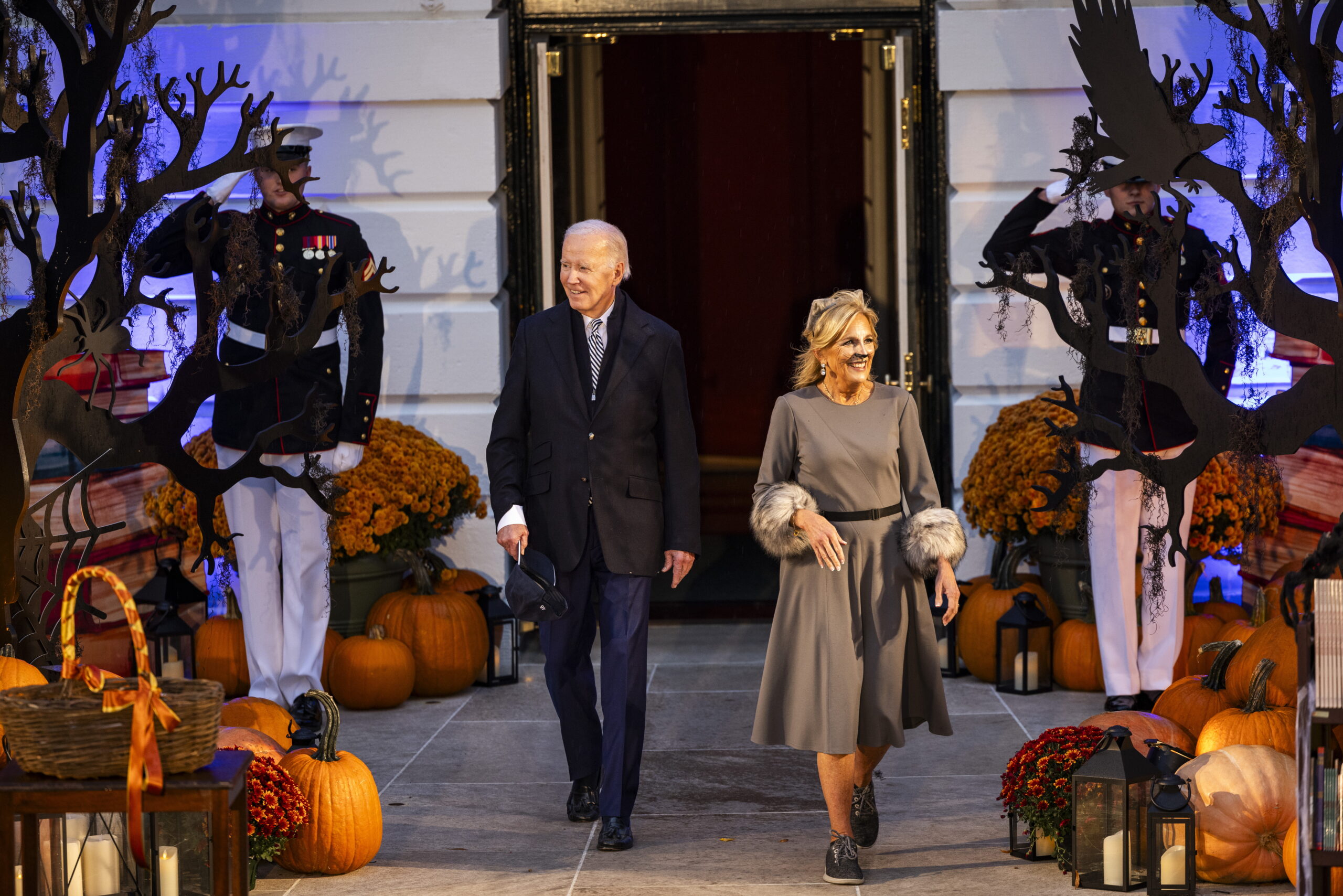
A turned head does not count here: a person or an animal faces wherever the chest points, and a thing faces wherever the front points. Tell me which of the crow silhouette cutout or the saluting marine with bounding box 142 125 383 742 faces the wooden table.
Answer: the saluting marine

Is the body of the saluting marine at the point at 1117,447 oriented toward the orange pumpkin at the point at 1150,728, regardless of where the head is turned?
yes

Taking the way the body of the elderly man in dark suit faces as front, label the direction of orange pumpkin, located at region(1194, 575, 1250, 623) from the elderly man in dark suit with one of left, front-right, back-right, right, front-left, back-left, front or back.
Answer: back-left

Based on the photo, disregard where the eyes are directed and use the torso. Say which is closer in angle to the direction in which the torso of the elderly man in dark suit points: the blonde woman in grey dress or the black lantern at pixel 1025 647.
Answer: the blonde woman in grey dress

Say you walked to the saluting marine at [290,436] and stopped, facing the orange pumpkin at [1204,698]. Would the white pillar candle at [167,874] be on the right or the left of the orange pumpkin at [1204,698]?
right

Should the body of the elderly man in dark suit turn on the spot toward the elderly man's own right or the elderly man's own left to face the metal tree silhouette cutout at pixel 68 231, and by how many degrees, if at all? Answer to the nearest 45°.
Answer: approximately 90° to the elderly man's own right
